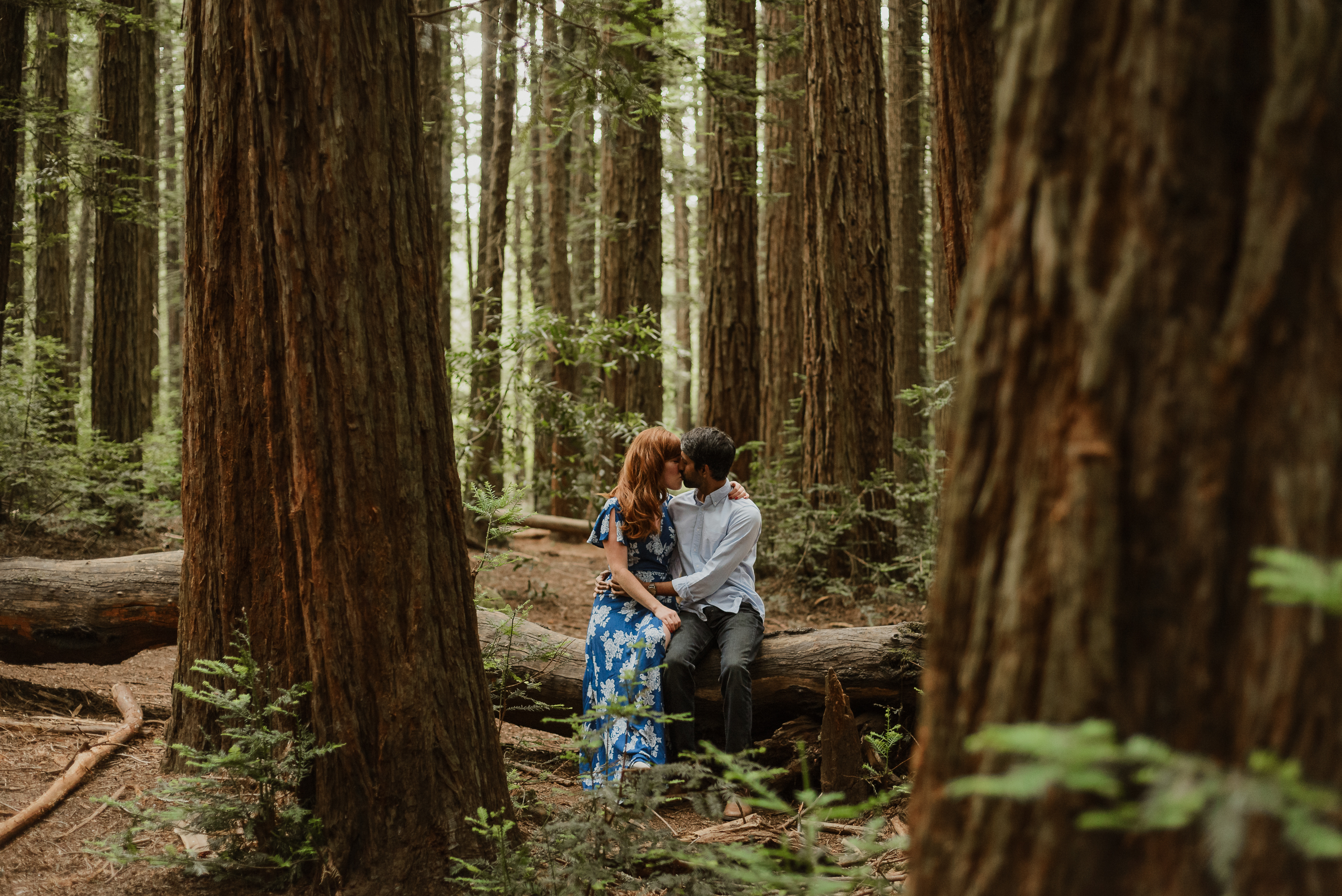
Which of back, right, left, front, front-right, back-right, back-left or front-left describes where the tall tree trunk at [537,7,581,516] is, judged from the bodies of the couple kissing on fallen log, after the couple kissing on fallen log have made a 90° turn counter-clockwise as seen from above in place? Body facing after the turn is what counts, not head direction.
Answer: front-left

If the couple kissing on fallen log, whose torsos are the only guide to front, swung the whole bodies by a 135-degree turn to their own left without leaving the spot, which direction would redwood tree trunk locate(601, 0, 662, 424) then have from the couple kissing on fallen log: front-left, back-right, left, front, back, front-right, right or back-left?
front

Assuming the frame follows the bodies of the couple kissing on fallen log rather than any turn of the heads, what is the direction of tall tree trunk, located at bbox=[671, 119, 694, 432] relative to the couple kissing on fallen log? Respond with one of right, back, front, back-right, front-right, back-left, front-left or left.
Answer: back-left

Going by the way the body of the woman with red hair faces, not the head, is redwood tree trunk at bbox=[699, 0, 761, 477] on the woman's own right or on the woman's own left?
on the woman's own left

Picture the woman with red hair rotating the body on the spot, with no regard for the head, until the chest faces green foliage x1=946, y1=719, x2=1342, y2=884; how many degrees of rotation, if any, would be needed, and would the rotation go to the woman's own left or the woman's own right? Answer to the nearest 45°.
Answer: approximately 45° to the woman's own right

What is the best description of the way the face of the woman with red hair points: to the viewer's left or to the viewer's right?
to the viewer's right

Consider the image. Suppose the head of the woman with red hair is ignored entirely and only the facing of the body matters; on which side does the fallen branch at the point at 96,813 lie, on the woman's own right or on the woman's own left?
on the woman's own right

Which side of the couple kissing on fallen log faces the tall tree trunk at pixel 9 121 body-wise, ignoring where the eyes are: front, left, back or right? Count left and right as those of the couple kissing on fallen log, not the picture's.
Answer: back
